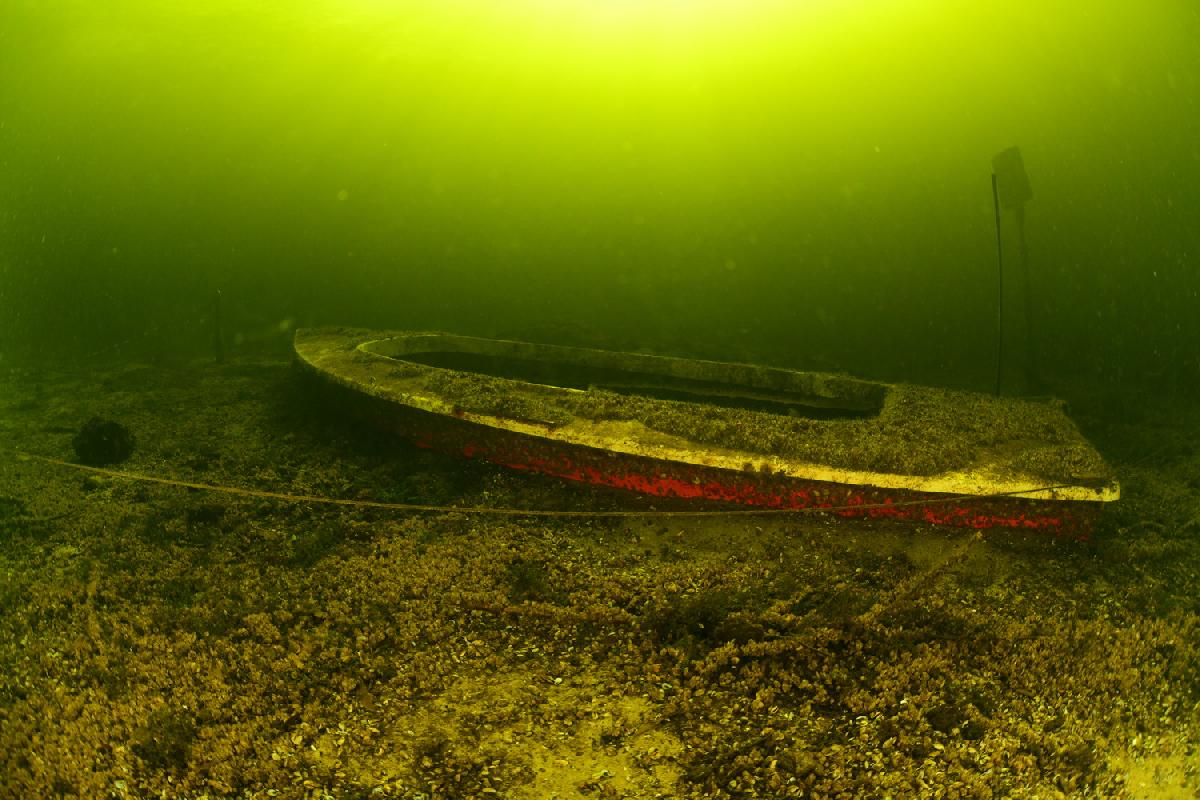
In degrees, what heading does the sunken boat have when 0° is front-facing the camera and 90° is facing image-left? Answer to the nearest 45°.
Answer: approximately 90°
